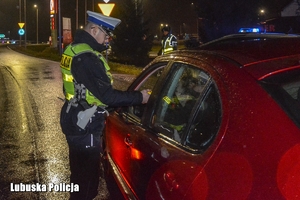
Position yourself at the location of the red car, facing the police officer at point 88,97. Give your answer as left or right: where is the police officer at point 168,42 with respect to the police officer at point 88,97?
right

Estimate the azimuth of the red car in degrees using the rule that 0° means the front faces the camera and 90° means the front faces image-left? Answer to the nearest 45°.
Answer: approximately 135°

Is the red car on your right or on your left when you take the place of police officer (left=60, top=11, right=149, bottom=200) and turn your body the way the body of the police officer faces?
on your right

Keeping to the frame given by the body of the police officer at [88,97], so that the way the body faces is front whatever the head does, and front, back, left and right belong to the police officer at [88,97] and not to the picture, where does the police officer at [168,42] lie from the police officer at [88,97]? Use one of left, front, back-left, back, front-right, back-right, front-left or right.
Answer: left

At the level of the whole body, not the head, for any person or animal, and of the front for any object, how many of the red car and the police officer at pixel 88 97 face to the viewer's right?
1

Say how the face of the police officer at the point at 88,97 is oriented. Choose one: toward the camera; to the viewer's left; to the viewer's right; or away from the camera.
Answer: to the viewer's right

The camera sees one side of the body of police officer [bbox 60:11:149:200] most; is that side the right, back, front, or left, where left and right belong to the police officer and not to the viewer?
right
